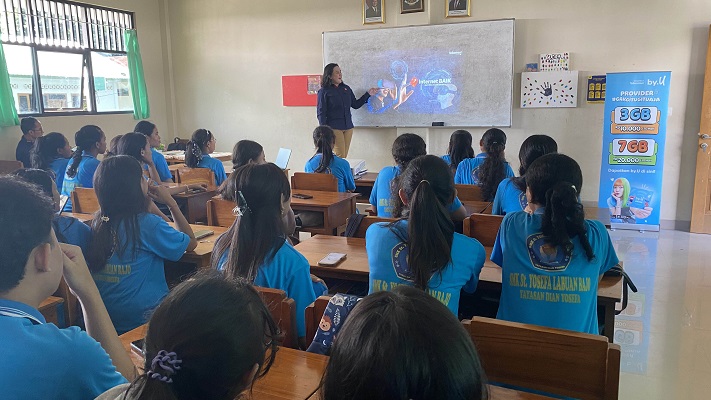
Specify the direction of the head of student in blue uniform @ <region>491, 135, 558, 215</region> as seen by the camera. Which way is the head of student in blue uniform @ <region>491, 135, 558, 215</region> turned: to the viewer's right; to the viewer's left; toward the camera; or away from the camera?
away from the camera

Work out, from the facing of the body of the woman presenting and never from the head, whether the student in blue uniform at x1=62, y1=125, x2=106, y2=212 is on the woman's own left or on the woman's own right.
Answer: on the woman's own right

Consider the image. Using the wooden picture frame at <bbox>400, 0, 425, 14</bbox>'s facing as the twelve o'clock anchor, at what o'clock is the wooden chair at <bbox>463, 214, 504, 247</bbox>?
The wooden chair is roughly at 12 o'clock from the wooden picture frame.

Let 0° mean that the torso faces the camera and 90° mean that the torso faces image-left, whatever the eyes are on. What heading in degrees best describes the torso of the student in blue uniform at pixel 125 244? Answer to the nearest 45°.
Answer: approximately 225°

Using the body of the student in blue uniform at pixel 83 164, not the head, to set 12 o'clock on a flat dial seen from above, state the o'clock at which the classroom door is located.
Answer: The classroom door is roughly at 2 o'clock from the student in blue uniform.

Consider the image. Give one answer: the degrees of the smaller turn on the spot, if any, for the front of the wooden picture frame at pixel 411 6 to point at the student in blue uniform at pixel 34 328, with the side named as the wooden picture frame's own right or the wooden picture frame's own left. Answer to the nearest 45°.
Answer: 0° — it already faces them

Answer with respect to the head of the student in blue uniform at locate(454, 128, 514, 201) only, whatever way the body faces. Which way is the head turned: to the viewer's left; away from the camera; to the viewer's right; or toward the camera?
away from the camera

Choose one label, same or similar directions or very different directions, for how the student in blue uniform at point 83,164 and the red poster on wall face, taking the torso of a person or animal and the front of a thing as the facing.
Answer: very different directions

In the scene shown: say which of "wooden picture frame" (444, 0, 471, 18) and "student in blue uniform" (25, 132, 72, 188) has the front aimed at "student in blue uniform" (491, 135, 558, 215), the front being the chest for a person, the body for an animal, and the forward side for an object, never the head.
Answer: the wooden picture frame

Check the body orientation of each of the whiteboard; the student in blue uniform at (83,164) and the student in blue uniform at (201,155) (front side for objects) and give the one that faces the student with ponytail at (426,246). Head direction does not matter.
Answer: the whiteboard

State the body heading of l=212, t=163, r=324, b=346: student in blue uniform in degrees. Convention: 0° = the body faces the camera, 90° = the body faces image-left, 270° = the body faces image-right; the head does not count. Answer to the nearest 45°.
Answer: approximately 225°

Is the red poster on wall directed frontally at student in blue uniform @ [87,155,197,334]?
yes

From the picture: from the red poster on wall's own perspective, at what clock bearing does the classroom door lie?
The classroom door is roughly at 10 o'clock from the red poster on wall.

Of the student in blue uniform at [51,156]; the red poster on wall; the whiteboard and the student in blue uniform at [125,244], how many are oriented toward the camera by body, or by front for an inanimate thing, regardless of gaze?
2

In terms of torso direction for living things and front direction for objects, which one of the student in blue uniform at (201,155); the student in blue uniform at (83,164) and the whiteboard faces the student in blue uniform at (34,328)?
the whiteboard

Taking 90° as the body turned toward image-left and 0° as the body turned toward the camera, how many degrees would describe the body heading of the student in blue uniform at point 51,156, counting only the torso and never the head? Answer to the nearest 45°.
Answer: approximately 225°

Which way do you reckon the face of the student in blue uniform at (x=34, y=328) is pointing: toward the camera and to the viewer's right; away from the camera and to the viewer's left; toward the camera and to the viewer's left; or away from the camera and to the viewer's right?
away from the camera and to the viewer's right
